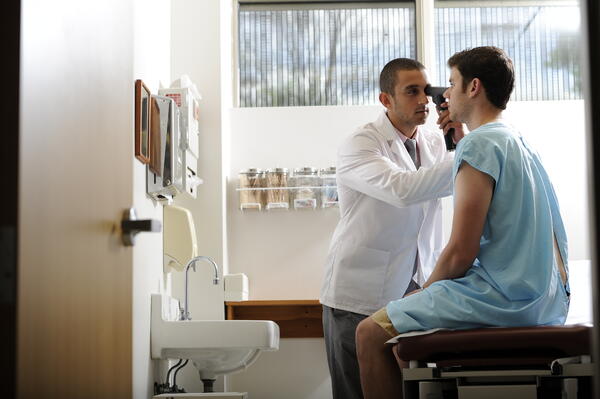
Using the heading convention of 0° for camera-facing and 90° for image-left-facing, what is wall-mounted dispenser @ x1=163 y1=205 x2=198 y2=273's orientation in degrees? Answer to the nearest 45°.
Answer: approximately 270°

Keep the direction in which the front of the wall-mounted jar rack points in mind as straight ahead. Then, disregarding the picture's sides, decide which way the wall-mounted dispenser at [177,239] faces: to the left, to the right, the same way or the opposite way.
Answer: to the left

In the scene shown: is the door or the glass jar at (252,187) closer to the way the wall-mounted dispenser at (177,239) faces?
the glass jar

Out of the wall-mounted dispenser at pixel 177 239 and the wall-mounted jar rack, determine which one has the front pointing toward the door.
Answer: the wall-mounted jar rack

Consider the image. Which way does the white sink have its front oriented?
to the viewer's right

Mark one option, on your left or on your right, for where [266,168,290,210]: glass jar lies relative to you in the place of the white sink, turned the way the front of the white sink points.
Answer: on your left

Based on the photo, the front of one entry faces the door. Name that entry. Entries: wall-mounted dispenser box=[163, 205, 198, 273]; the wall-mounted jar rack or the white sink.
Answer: the wall-mounted jar rack

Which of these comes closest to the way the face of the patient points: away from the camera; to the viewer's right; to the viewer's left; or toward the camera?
to the viewer's left
